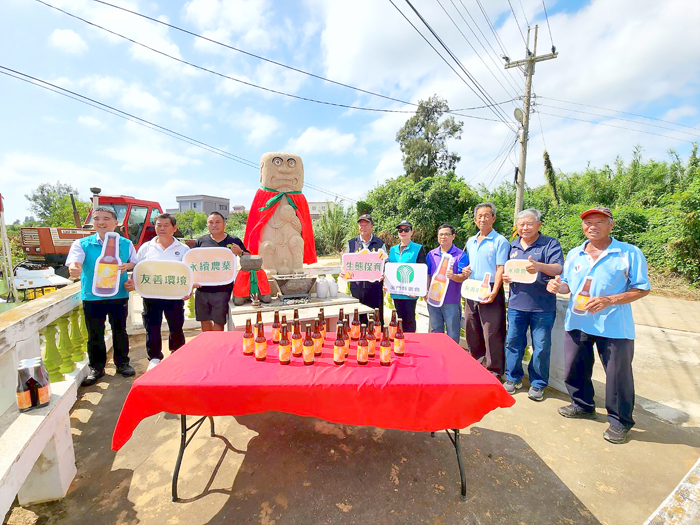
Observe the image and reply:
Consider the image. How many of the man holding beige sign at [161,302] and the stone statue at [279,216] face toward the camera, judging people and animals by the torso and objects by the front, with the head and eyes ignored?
2

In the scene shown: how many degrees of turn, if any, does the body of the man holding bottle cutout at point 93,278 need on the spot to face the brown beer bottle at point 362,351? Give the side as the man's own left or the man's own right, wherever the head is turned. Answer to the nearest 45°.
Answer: approximately 45° to the man's own left

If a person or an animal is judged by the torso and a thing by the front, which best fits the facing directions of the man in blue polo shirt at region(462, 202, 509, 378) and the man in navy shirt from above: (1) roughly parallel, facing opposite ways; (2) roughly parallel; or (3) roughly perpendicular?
roughly parallel

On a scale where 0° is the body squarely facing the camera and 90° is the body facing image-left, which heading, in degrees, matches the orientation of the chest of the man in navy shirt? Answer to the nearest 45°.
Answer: approximately 45°

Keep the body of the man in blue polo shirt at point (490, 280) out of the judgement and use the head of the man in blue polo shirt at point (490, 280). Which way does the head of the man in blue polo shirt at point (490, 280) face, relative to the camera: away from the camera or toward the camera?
toward the camera

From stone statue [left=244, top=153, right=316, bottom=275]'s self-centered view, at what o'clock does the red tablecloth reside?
The red tablecloth is roughly at 12 o'clock from the stone statue.

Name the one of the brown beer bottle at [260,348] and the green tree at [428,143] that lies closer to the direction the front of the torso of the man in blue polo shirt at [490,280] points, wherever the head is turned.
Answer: the brown beer bottle

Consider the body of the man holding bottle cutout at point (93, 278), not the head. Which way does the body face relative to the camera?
toward the camera

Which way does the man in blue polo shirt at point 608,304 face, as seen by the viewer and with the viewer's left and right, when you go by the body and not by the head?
facing the viewer and to the left of the viewer

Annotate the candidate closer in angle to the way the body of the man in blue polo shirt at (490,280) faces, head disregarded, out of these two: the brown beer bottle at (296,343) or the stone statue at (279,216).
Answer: the brown beer bottle

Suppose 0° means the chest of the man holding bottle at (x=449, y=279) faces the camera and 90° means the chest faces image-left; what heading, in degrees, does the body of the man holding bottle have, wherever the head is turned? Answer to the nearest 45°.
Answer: approximately 45°

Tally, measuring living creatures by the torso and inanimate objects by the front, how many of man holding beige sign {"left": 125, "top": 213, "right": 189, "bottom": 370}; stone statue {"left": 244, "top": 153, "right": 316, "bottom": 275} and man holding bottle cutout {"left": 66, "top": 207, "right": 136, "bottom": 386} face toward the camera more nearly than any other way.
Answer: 3

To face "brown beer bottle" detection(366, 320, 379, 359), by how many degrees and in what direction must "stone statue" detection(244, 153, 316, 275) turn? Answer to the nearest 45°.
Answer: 0° — it already faces it

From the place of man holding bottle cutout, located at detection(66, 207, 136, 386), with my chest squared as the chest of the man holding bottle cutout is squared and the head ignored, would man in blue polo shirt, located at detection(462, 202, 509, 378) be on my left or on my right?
on my left
